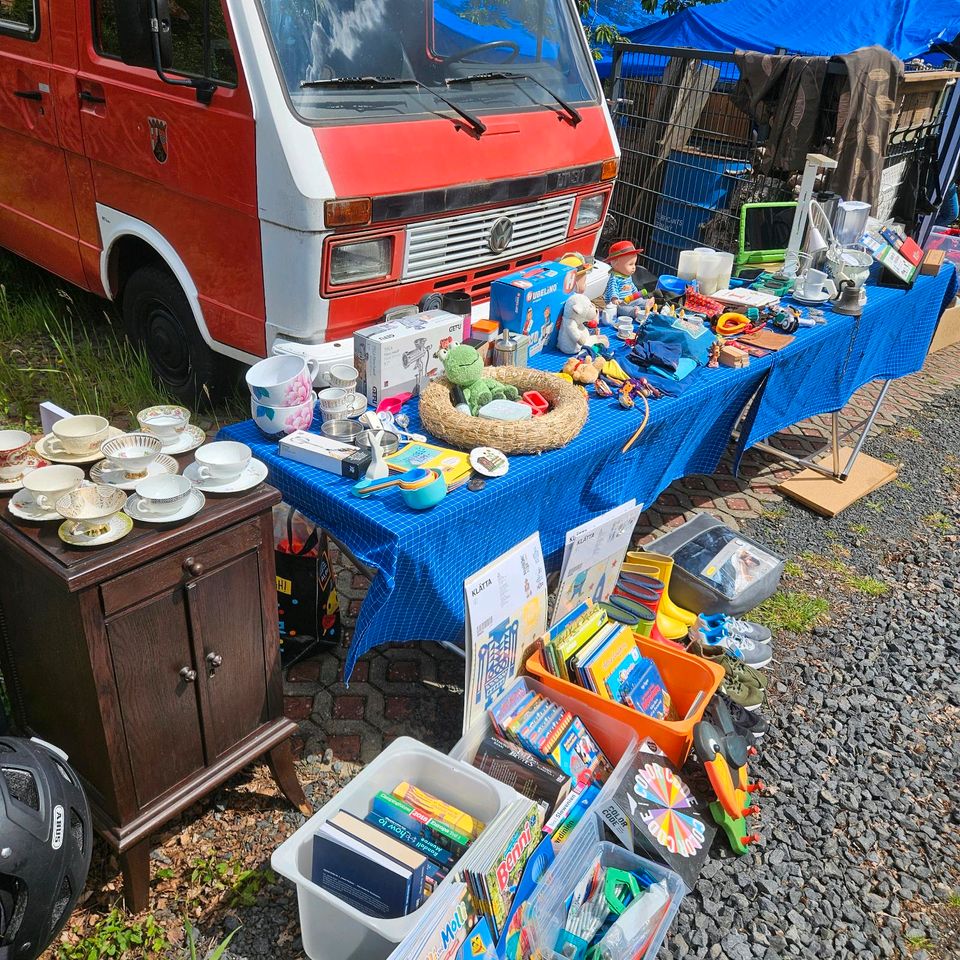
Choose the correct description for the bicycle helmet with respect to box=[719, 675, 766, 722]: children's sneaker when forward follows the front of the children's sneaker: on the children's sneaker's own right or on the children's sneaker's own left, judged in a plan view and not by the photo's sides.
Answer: on the children's sneaker's own right

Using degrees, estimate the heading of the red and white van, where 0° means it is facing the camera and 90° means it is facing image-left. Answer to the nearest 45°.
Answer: approximately 315°

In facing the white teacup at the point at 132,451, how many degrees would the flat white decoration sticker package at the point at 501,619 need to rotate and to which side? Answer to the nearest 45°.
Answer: approximately 135° to its right

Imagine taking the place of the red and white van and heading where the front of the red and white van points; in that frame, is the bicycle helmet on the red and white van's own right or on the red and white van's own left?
on the red and white van's own right

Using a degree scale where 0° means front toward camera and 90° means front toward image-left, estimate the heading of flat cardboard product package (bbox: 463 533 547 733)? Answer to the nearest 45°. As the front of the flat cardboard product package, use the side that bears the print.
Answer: approximately 315°

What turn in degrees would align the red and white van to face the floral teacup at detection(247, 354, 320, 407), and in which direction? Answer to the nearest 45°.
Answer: approximately 45° to its right

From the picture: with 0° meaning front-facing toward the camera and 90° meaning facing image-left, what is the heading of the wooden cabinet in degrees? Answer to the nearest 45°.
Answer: approximately 315°

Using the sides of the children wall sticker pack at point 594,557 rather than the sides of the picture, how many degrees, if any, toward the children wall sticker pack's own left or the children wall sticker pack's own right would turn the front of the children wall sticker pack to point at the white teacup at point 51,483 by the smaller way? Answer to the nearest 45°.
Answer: approximately 90° to the children wall sticker pack's own right
